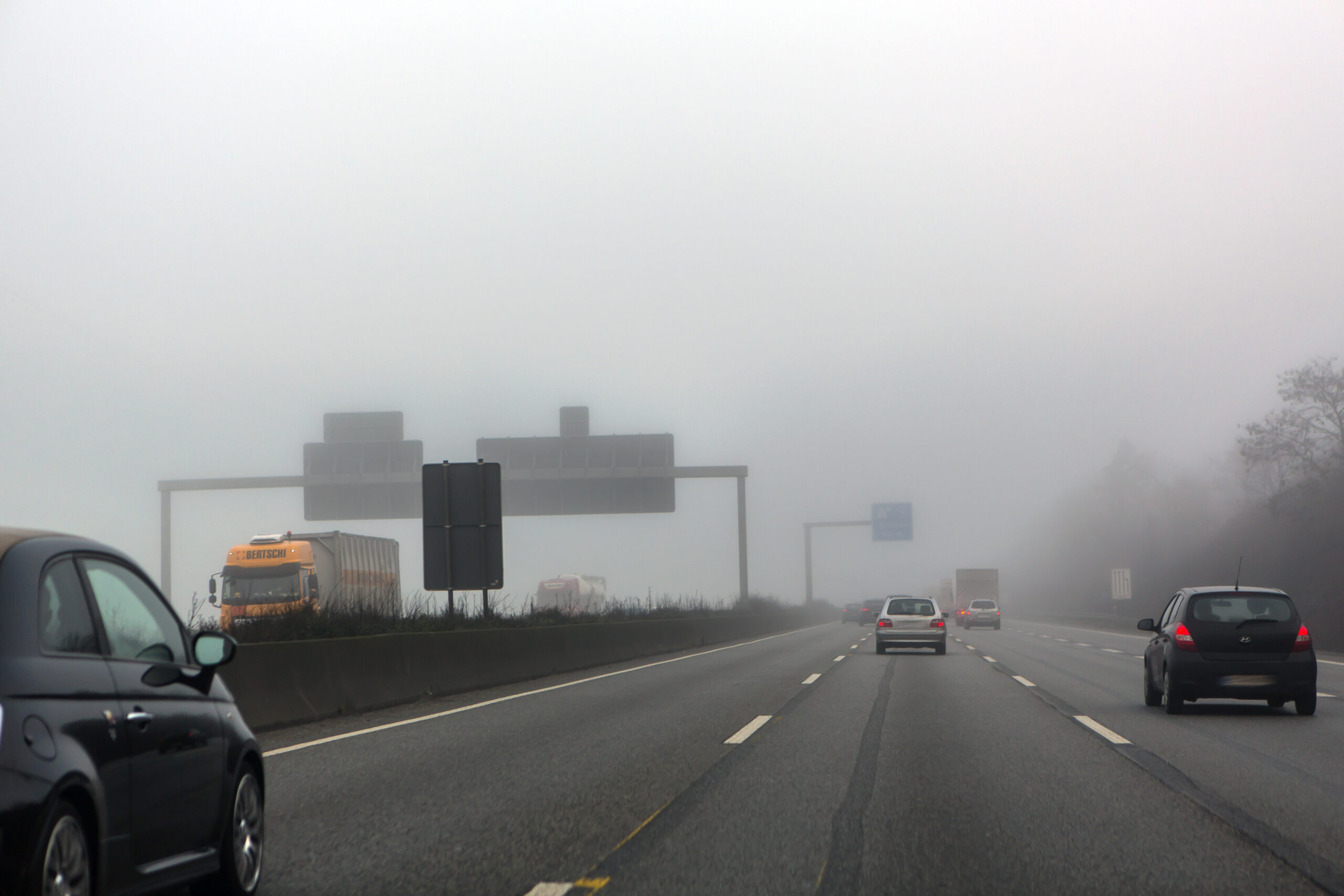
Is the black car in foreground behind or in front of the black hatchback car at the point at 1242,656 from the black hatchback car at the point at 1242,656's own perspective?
behind

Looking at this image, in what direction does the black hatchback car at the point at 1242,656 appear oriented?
away from the camera

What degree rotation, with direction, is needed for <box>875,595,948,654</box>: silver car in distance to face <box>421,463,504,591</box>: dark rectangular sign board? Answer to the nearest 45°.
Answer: approximately 135° to its left

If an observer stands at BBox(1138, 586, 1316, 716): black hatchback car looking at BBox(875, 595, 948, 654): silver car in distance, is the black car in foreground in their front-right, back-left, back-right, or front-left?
back-left

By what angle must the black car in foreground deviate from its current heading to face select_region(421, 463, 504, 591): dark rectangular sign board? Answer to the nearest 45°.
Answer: approximately 45° to its left

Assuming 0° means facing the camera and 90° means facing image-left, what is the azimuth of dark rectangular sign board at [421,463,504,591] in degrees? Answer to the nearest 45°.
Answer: approximately 180°

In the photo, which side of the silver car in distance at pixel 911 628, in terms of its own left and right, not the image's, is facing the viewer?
back

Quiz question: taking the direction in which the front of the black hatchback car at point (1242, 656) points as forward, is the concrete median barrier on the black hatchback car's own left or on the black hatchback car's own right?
on the black hatchback car's own left

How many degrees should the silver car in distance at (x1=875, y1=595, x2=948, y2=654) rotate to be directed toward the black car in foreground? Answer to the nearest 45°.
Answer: approximately 180°

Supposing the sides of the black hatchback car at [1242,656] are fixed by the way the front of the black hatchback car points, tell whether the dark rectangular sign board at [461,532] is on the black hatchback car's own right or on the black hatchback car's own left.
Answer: on the black hatchback car's own left

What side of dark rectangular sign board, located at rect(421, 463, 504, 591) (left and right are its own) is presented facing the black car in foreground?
back
